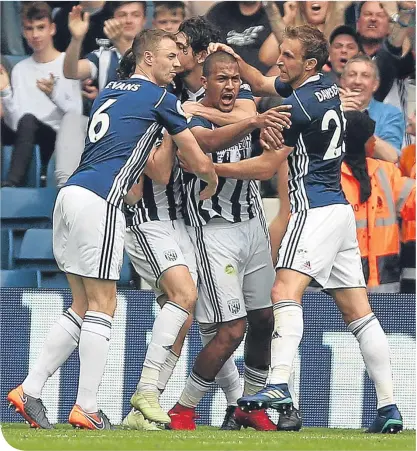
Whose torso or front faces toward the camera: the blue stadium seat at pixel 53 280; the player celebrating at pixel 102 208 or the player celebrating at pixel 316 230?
the blue stadium seat

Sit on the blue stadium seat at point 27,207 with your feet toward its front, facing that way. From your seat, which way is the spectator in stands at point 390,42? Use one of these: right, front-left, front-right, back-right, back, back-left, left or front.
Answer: left

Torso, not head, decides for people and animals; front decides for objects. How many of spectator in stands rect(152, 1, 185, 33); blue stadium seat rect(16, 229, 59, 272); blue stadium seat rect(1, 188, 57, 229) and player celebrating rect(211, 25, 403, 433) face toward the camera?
3

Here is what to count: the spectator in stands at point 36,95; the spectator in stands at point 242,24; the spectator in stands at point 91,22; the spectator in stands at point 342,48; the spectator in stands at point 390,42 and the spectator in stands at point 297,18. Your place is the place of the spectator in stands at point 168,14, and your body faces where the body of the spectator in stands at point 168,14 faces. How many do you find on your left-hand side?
4

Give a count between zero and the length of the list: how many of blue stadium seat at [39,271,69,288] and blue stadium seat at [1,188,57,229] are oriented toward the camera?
2

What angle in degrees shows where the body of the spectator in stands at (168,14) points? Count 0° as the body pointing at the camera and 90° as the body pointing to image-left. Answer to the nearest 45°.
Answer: approximately 0°

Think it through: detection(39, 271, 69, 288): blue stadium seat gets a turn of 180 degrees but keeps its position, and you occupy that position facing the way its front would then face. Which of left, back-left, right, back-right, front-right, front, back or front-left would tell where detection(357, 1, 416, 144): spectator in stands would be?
right
